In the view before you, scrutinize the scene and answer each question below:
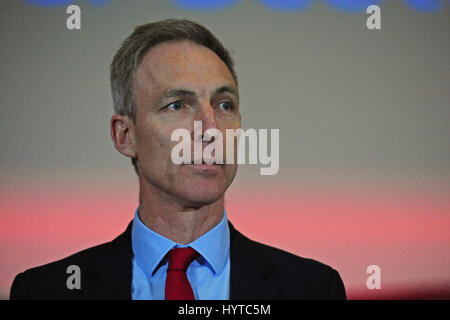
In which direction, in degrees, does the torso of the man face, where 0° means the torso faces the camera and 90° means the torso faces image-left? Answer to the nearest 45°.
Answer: approximately 0°
